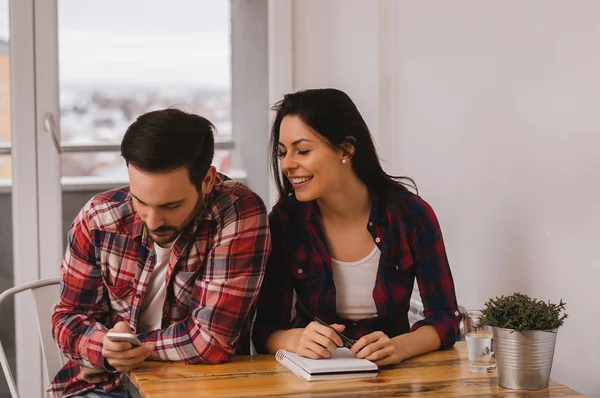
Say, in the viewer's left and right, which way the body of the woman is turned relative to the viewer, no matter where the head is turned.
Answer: facing the viewer

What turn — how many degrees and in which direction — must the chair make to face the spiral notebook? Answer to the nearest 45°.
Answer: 0° — it already faces it

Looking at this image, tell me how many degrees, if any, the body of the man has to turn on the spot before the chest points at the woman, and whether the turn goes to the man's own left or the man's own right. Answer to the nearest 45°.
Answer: approximately 135° to the man's own left

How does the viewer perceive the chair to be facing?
facing the viewer and to the right of the viewer

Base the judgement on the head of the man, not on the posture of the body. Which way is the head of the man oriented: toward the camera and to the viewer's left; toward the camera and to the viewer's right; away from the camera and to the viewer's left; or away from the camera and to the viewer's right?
toward the camera and to the viewer's left

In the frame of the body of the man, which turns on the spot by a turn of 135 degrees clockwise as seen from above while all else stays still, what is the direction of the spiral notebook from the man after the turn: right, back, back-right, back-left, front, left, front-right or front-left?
back-right

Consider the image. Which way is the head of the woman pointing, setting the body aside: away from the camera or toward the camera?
toward the camera

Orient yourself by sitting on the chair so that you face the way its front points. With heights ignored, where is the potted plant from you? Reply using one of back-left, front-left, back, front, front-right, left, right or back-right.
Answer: front

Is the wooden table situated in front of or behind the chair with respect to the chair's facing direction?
in front

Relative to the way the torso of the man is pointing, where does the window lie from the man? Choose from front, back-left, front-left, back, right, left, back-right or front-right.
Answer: back-right

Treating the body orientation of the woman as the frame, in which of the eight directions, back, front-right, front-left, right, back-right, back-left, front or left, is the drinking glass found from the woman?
front-left

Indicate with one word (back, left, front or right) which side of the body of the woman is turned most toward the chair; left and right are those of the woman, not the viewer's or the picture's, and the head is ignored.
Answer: right

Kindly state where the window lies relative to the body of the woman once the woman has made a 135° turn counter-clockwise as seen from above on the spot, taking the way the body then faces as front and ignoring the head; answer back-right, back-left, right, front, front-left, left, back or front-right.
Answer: left
